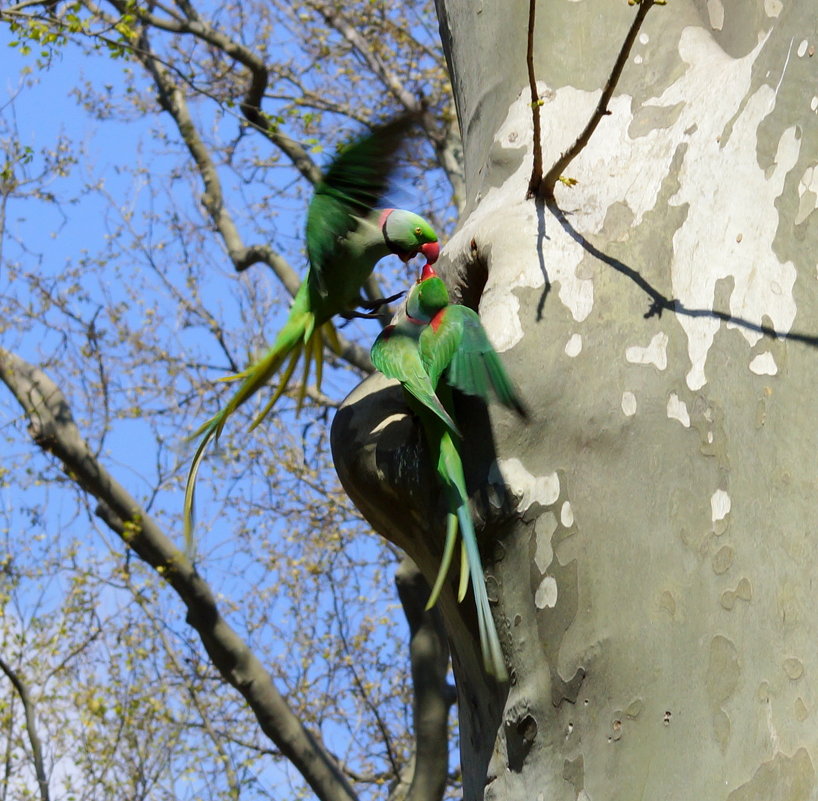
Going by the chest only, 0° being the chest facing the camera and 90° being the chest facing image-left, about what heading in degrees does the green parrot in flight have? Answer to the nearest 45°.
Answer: approximately 270°
